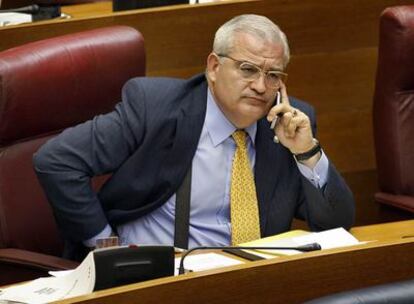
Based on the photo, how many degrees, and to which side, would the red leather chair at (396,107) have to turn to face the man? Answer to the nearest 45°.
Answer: approximately 90° to its right

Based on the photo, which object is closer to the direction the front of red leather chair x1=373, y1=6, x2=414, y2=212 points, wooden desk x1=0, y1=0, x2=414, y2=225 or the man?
the man

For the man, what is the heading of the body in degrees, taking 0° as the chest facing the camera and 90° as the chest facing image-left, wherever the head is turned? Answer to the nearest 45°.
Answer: approximately 315°

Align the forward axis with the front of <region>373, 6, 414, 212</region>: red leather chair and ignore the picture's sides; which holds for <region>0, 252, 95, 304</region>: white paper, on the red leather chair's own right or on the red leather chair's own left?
on the red leather chair's own right

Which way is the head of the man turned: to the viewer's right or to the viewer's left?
to the viewer's right

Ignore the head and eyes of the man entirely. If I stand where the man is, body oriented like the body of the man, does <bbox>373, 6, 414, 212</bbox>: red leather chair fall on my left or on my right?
on my left

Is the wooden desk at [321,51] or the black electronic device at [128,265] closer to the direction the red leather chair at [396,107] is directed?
the black electronic device

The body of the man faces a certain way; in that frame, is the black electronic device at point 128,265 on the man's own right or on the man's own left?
on the man's own right

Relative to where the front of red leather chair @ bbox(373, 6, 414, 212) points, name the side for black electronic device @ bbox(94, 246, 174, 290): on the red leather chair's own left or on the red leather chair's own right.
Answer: on the red leather chair's own right
